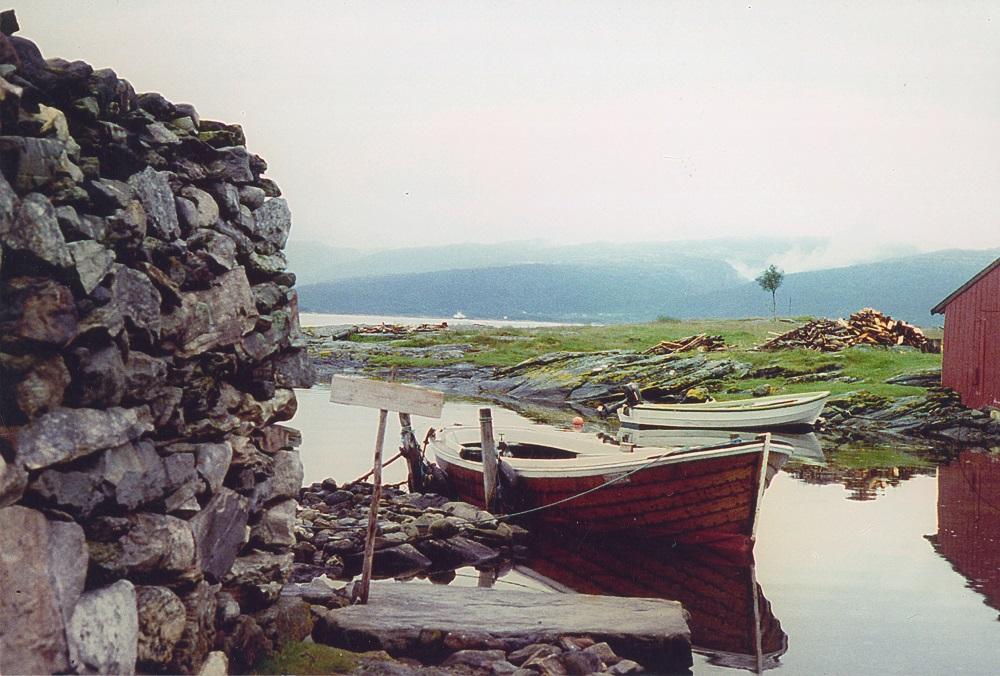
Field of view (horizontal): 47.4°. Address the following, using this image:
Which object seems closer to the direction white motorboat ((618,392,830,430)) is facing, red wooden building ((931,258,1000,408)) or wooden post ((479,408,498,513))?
the red wooden building

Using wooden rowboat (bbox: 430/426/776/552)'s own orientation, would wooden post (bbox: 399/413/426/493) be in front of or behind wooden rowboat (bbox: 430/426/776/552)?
behind

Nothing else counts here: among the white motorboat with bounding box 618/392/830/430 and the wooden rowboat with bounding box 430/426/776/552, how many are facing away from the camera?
0

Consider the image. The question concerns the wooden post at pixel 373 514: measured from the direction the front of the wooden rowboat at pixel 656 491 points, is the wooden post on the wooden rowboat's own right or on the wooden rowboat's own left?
on the wooden rowboat's own right

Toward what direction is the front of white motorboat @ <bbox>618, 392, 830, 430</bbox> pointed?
to the viewer's right

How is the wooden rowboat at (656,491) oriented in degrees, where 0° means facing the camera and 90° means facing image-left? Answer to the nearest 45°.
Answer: approximately 315°

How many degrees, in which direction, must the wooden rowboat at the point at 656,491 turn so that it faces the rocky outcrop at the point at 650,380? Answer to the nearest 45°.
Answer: approximately 135° to its left
